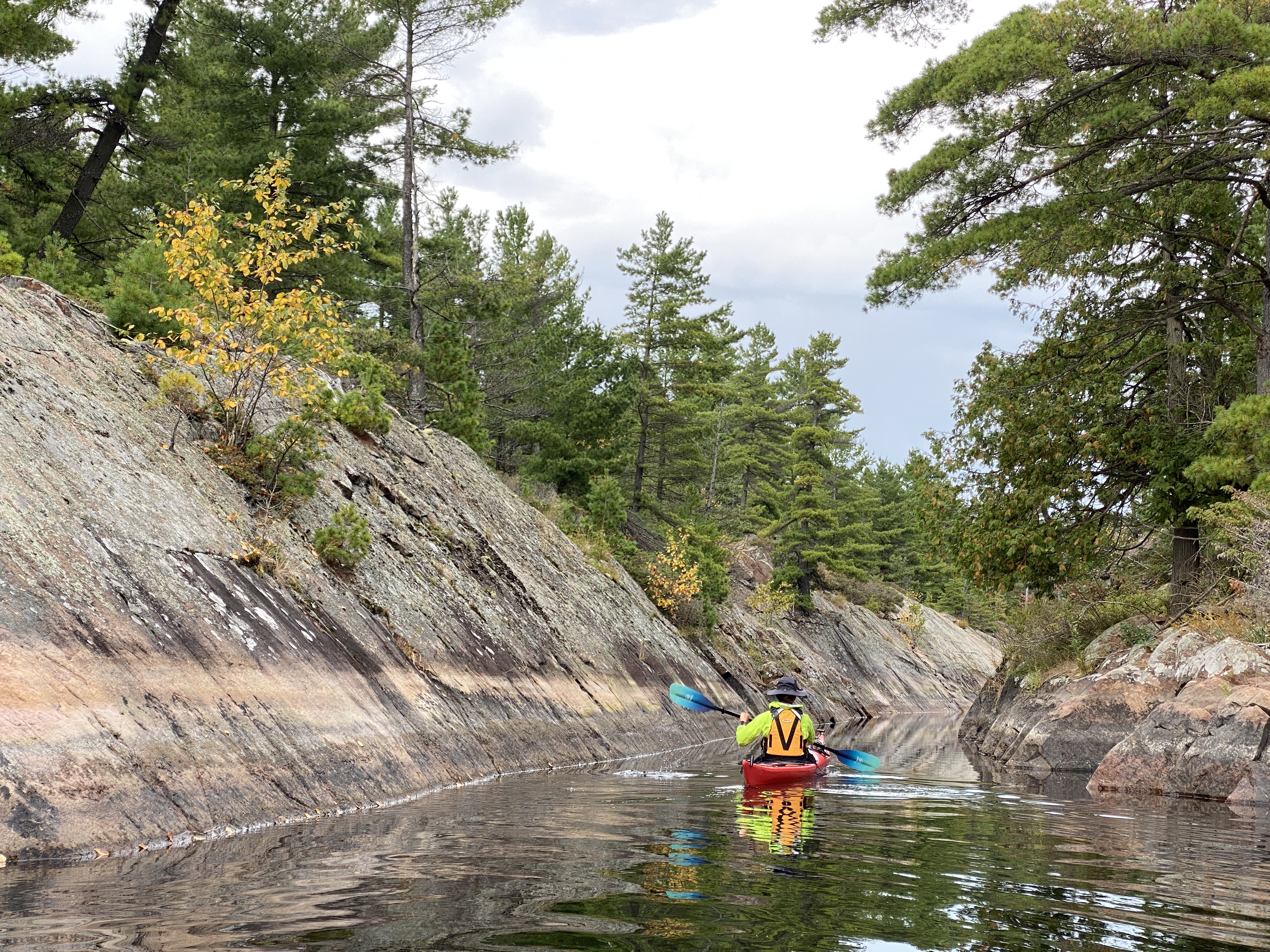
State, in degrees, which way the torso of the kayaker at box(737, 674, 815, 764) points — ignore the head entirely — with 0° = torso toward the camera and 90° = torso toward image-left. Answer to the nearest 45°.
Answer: approximately 180°

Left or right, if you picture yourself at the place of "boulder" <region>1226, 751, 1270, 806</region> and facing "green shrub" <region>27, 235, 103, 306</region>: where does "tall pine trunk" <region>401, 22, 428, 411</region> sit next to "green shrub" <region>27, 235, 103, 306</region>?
right

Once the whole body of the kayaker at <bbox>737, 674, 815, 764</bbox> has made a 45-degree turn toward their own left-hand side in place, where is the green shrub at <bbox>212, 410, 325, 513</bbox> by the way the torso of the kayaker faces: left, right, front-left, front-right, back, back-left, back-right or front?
front-left

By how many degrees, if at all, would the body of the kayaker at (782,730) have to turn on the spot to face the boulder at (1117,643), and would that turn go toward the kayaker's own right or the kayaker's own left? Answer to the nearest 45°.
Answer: approximately 45° to the kayaker's own right

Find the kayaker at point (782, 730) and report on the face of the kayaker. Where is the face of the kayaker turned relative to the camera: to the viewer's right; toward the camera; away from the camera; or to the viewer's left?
away from the camera

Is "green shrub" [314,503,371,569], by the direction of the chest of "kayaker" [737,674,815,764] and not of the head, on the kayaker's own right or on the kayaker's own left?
on the kayaker's own left
